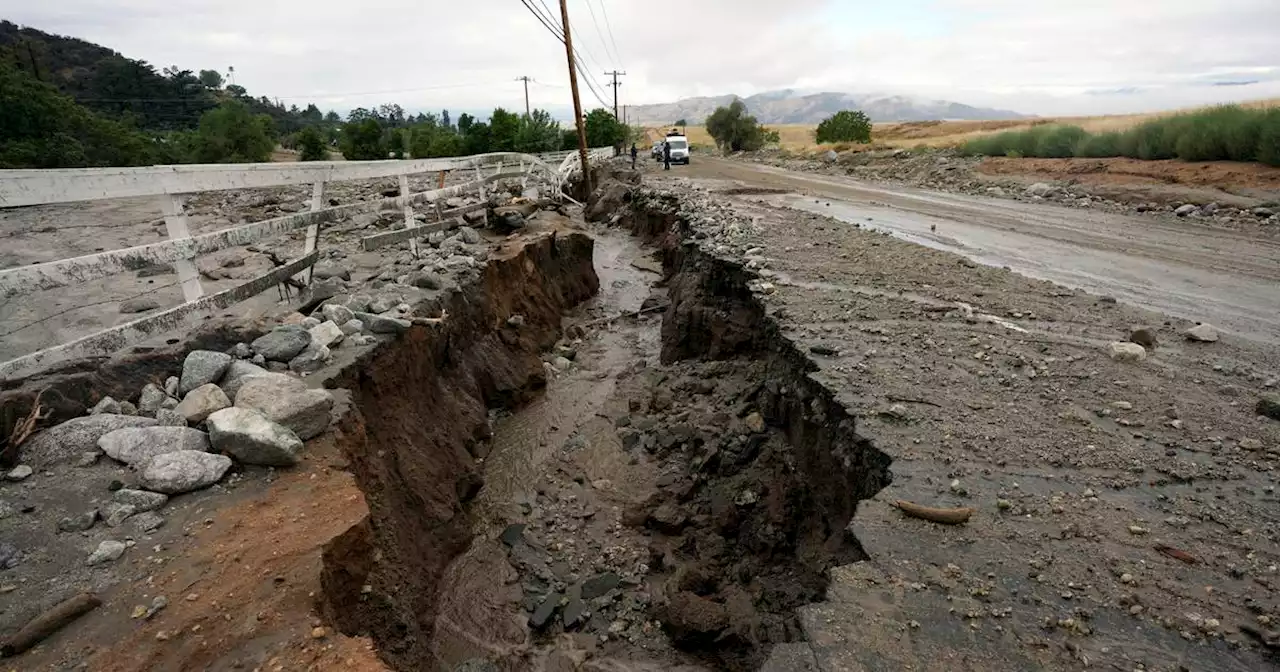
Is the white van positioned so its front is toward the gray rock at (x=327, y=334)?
yes

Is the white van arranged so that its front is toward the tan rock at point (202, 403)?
yes

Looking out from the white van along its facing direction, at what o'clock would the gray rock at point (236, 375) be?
The gray rock is roughly at 12 o'clock from the white van.

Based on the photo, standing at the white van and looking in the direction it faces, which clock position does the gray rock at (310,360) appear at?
The gray rock is roughly at 12 o'clock from the white van.

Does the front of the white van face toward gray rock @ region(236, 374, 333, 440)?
yes

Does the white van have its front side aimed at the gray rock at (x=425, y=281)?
yes

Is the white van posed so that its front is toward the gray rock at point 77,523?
yes

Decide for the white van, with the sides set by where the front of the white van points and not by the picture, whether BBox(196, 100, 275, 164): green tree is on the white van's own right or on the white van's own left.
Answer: on the white van's own right

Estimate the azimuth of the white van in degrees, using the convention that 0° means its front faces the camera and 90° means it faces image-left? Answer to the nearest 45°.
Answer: approximately 0°

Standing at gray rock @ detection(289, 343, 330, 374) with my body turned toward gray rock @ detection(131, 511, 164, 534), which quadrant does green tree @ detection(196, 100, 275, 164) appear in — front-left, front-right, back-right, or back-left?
back-right

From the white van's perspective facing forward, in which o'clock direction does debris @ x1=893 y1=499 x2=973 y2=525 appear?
The debris is roughly at 12 o'clock from the white van.
